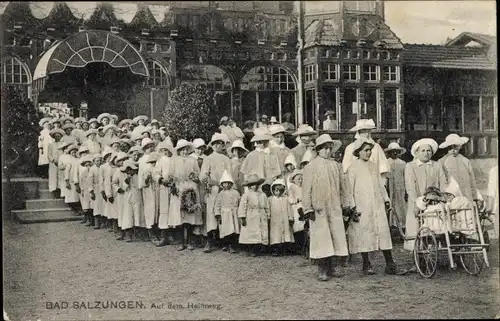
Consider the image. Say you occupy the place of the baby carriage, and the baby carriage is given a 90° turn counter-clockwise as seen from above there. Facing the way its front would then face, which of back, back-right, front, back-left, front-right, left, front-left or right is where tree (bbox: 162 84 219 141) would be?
back-left

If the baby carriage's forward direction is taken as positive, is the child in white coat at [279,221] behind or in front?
behind

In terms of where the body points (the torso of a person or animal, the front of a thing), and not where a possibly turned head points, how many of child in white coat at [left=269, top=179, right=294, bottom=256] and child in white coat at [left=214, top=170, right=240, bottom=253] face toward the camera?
2

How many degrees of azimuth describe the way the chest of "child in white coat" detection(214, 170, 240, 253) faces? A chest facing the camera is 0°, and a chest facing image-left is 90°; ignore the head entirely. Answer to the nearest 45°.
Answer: approximately 0°

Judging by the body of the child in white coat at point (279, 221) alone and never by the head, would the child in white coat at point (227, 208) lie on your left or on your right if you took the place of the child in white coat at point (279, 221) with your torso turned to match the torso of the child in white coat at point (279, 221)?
on your right

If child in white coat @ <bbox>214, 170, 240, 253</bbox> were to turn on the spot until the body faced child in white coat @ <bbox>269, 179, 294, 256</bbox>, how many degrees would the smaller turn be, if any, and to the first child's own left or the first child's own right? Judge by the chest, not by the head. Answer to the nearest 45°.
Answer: approximately 90° to the first child's own left

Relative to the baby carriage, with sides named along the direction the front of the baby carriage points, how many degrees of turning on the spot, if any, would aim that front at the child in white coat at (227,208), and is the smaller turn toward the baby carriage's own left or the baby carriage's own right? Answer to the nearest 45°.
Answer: approximately 135° to the baby carriage's own right
